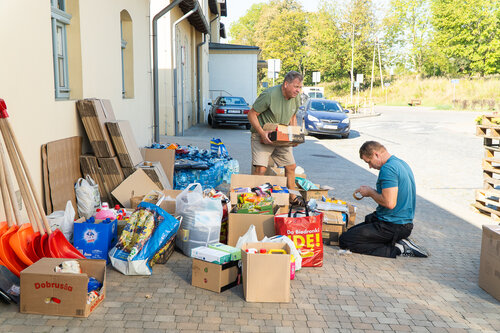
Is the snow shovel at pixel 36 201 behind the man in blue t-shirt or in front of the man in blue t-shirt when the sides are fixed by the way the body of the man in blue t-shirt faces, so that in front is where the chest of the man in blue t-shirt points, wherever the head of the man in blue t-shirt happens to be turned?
in front

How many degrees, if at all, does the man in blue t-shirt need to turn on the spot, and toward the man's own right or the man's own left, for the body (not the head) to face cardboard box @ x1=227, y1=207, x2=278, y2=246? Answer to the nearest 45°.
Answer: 0° — they already face it

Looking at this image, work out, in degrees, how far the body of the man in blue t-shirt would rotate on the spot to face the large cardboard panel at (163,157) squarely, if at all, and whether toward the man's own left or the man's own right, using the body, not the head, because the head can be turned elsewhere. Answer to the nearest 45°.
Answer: approximately 45° to the man's own right

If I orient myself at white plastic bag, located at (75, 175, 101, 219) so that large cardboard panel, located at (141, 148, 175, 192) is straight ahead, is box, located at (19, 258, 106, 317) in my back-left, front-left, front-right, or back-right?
back-right

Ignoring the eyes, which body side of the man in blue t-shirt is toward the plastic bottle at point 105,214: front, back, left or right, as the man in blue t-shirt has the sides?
front

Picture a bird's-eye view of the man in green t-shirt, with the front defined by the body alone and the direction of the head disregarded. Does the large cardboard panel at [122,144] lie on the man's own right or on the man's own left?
on the man's own right

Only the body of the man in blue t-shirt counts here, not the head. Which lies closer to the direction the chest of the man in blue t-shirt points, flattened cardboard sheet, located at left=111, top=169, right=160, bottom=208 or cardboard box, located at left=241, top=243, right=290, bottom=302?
the flattened cardboard sheet

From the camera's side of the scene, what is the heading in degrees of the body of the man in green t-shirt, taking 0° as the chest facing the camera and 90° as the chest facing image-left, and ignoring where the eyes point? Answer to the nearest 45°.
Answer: approximately 315°

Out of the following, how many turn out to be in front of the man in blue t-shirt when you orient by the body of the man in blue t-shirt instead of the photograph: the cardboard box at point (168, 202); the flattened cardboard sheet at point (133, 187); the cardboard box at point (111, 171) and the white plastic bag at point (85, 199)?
4

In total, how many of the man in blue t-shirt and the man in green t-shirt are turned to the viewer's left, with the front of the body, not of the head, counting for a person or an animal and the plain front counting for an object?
1

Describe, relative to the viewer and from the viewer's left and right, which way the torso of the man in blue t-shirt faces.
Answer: facing to the left of the viewer

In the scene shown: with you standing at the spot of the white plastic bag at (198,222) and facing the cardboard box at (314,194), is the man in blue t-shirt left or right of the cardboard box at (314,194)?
right

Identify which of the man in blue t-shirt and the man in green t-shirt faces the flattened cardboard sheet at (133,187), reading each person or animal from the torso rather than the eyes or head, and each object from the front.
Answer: the man in blue t-shirt

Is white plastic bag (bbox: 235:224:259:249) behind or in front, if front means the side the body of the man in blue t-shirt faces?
in front

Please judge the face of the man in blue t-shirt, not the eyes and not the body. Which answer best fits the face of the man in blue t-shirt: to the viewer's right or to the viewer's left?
to the viewer's left
